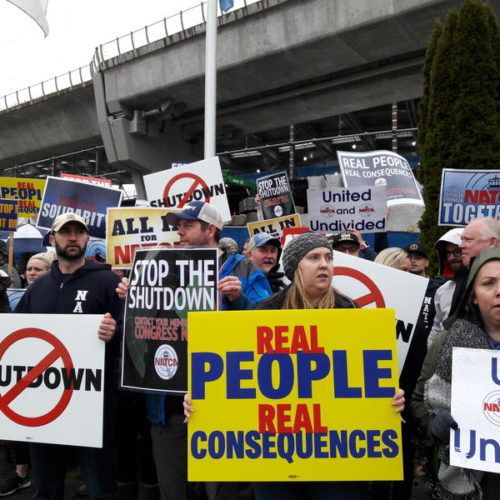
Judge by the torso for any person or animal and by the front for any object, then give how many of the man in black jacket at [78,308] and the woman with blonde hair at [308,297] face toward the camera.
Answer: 2

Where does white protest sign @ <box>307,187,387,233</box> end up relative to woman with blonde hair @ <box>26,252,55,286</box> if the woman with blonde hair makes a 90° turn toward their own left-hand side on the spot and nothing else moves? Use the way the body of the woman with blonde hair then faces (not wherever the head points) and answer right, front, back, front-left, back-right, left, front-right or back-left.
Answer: front-left

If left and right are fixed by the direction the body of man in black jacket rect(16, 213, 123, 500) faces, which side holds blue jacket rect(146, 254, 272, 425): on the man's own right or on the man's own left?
on the man's own left

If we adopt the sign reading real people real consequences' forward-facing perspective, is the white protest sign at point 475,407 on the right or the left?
on its left

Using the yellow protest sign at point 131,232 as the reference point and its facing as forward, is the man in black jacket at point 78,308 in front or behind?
in front

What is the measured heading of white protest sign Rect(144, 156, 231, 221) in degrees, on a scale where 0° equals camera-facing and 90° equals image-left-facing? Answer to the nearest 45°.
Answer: approximately 0°

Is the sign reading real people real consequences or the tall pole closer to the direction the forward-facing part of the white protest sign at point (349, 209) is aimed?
the sign reading real people real consequences

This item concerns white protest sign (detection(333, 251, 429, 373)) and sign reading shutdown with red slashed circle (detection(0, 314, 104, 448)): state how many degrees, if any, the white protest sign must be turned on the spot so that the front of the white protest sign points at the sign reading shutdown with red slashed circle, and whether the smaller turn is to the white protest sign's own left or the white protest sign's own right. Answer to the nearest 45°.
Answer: approximately 90° to the white protest sign's own right

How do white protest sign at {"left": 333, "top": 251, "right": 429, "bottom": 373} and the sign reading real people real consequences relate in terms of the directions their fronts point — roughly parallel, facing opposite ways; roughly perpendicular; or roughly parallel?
roughly parallel

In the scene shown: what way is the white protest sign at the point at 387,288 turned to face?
toward the camera

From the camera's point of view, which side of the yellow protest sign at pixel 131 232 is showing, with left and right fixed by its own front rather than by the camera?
front

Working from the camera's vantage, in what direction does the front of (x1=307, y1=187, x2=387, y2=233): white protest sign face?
facing the viewer

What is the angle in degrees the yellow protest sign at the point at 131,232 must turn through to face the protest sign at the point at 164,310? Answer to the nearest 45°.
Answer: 0° — it already faces it

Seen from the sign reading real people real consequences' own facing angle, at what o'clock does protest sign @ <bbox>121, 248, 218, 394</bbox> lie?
The protest sign is roughly at 4 o'clock from the sign reading real people real consequences.

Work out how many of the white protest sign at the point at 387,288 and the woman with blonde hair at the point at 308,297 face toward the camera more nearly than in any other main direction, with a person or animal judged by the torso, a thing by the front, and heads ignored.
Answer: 2

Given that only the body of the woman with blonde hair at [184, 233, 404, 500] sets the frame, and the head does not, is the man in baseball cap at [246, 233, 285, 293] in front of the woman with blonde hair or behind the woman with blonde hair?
behind

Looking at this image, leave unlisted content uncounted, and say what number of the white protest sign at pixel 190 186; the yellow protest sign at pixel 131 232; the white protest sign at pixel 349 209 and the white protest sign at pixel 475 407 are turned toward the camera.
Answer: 4

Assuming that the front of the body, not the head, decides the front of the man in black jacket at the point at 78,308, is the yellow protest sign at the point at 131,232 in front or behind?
behind

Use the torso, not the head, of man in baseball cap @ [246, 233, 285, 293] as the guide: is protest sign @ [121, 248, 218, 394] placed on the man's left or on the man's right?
on the man's right

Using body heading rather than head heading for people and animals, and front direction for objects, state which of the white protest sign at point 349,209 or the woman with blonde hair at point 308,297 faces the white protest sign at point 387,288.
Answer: the white protest sign at point 349,209
